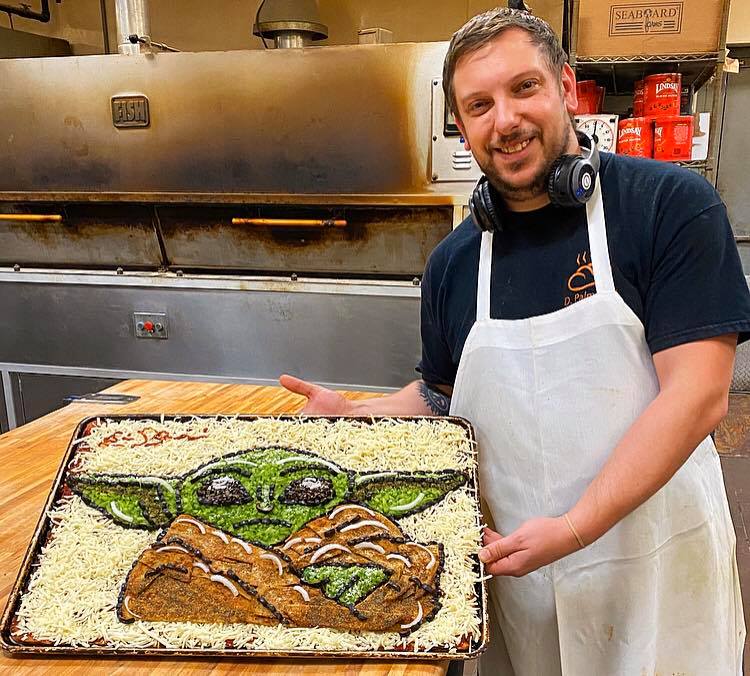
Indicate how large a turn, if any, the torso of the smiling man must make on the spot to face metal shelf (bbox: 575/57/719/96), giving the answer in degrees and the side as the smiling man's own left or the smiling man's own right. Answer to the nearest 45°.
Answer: approximately 135° to the smiling man's own right

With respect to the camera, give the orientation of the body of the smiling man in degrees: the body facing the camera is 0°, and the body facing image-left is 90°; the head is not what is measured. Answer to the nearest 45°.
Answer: approximately 45°

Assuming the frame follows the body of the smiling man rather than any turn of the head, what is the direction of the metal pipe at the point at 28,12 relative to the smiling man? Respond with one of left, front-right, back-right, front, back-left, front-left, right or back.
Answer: right

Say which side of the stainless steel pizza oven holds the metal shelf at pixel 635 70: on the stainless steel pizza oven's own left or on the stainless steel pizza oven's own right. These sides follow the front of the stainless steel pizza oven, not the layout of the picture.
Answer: on the stainless steel pizza oven's own left

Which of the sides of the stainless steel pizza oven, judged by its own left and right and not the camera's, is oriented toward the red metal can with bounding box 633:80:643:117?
left

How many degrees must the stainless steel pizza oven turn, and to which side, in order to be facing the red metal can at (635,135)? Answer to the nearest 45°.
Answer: approximately 90° to its left

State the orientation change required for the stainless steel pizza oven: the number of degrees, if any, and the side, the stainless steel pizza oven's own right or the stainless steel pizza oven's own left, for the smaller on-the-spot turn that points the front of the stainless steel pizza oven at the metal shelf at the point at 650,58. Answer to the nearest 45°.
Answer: approximately 90° to the stainless steel pizza oven's own left

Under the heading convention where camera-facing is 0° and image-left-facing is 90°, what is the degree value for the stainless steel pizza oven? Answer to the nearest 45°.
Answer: approximately 0°

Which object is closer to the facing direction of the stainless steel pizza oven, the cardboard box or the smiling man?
the smiling man

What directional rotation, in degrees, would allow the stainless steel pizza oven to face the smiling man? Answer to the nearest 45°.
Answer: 0° — it already faces them

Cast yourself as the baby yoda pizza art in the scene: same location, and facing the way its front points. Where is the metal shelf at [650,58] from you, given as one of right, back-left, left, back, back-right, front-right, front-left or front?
back-left

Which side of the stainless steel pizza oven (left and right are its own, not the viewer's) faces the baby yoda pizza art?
front
